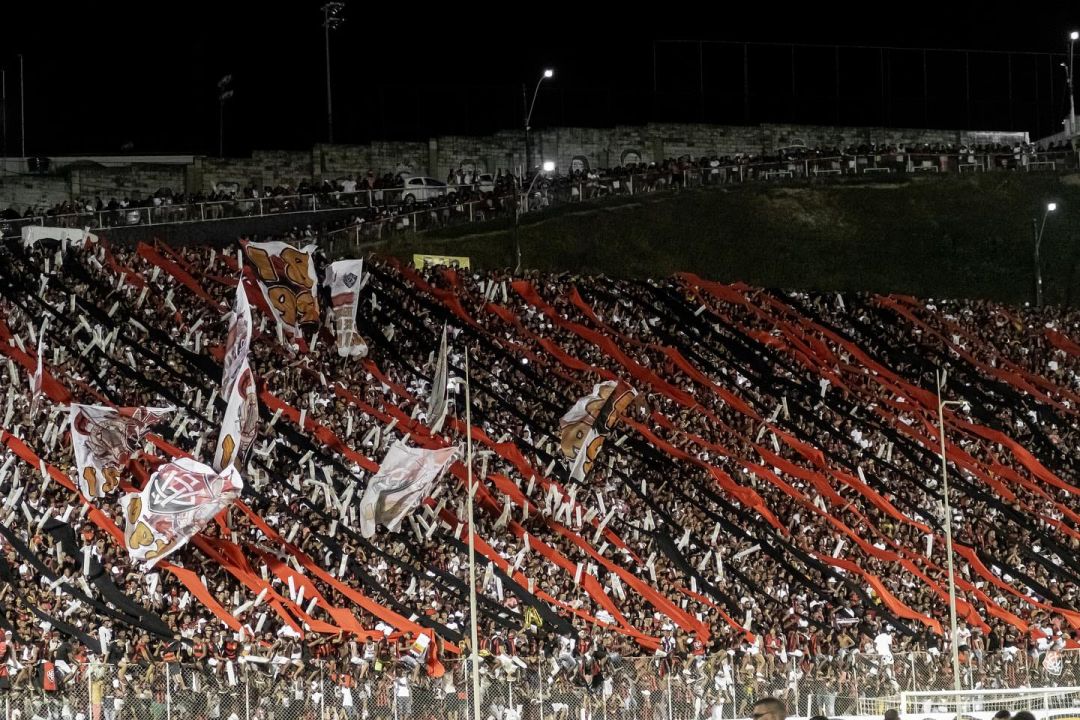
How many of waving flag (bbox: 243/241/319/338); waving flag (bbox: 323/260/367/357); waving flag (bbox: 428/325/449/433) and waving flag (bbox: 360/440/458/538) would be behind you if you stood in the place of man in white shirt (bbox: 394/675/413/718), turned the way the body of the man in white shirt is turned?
4

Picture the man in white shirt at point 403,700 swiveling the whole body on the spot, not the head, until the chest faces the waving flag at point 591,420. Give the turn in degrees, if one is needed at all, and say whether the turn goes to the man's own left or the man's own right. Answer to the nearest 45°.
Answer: approximately 180°

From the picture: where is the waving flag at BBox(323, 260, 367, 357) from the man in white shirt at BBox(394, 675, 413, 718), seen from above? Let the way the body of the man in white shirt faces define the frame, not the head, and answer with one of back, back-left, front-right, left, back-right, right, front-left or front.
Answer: back

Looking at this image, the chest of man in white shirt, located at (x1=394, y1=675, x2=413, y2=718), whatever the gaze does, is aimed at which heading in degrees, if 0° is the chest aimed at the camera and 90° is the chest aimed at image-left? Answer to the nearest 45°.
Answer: approximately 0°

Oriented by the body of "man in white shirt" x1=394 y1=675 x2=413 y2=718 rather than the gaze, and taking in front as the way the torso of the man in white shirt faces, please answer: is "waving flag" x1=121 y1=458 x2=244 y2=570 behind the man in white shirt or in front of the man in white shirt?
behind

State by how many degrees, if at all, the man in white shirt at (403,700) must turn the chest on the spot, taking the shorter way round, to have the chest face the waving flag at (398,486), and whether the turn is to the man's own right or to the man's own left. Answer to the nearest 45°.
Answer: approximately 180°

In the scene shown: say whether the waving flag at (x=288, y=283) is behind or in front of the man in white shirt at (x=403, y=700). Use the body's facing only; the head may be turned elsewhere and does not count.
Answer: behind

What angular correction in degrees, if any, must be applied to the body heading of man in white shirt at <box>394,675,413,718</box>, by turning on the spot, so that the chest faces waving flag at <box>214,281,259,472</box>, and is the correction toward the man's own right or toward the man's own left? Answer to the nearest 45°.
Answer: approximately 180°

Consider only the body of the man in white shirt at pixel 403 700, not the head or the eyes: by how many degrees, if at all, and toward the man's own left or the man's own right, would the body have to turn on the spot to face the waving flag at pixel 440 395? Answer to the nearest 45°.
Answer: approximately 180°

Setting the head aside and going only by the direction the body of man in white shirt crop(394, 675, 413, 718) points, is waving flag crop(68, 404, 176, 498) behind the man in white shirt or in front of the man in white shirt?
behind

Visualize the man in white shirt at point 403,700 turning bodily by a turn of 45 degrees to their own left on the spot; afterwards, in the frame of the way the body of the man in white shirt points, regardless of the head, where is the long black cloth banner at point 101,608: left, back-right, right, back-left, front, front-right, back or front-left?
back
